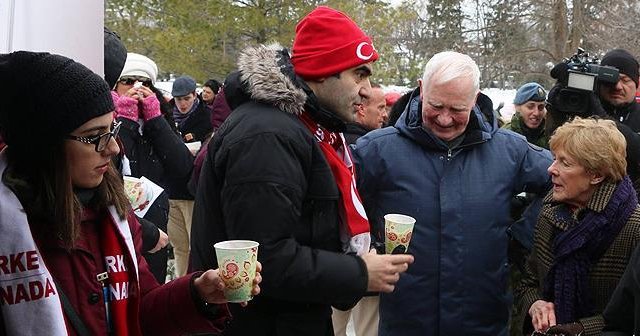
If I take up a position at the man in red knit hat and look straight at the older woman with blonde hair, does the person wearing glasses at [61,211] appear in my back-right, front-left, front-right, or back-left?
back-right

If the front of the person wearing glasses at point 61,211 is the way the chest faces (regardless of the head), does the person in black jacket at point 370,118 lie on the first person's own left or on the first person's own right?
on the first person's own left

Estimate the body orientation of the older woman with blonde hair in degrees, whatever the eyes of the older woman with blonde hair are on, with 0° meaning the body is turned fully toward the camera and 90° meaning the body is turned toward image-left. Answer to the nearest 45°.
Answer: approximately 45°

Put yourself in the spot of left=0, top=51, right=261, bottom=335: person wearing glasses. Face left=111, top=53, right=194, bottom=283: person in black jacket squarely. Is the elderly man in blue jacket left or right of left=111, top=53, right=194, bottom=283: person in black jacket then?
right

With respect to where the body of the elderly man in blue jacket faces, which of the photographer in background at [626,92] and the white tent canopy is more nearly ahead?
the white tent canopy

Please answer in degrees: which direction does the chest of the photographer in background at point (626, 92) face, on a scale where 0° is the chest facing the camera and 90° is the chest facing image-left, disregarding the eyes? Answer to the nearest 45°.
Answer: approximately 45°

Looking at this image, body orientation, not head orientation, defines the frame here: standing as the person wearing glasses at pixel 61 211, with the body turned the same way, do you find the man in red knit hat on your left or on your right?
on your left

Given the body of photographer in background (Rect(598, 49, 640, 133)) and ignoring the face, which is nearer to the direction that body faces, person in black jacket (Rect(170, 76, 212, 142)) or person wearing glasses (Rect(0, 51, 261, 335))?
the person wearing glasses

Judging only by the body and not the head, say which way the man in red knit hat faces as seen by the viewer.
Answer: to the viewer's right

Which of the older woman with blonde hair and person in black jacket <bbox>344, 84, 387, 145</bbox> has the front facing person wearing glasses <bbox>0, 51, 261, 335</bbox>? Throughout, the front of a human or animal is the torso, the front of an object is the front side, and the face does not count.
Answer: the older woman with blonde hair

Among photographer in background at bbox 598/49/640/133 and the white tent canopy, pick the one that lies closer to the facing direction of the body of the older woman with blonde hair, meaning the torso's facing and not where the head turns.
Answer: the white tent canopy
